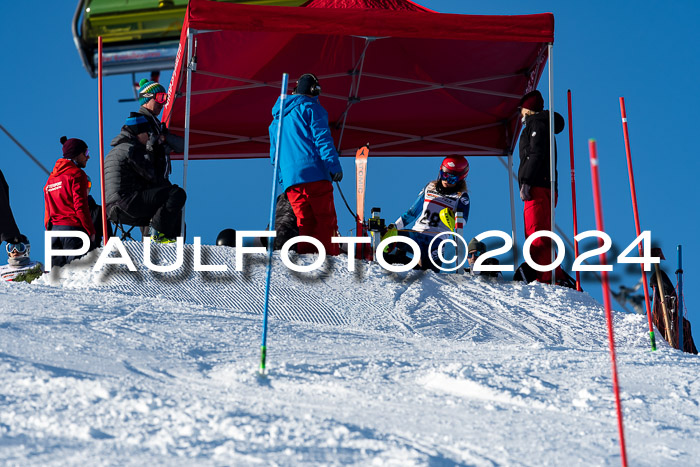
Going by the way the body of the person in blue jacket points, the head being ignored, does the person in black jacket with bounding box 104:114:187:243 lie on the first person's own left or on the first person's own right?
on the first person's own left

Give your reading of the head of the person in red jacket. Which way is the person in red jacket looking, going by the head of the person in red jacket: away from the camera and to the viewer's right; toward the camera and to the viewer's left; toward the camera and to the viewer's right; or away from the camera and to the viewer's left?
away from the camera and to the viewer's right

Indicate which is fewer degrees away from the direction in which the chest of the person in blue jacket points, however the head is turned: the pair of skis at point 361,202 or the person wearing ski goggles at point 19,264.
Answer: the pair of skis

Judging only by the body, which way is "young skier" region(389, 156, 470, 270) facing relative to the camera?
toward the camera

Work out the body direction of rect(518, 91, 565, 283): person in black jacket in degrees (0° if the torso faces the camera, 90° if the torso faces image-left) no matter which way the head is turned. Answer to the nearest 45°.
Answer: approximately 90°

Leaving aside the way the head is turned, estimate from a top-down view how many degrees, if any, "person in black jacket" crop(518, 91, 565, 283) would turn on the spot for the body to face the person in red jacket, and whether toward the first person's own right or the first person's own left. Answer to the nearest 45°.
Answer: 0° — they already face them

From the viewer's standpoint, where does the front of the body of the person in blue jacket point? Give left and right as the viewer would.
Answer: facing away from the viewer and to the right of the viewer

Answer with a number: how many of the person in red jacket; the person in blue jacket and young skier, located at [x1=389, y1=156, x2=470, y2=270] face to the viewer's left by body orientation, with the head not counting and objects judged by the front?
0

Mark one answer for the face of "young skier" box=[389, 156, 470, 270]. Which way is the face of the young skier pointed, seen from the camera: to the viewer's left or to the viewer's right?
to the viewer's left

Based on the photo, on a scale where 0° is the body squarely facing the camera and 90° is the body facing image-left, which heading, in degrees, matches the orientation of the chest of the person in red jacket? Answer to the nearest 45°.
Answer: approximately 225°

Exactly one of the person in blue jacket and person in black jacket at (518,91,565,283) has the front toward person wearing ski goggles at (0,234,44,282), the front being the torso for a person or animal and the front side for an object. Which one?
the person in black jacket

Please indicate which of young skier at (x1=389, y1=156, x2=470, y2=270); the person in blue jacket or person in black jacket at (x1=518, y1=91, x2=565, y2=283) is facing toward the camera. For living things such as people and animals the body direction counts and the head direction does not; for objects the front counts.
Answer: the young skier

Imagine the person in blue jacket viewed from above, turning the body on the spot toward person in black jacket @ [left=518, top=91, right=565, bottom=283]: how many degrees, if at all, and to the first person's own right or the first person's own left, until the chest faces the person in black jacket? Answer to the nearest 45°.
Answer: approximately 45° to the first person's own right

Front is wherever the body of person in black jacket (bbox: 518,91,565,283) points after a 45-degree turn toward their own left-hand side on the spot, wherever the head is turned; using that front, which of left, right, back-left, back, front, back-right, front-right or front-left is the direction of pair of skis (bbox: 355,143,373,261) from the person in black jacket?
front-right
